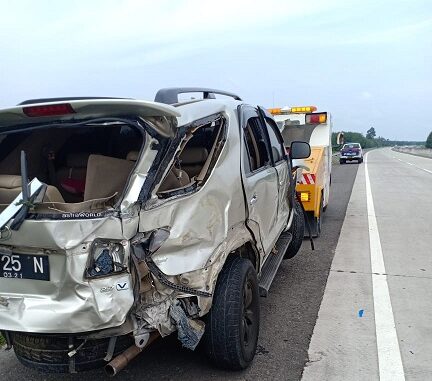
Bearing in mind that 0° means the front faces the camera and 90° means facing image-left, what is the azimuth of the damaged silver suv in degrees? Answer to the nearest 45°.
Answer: approximately 225°

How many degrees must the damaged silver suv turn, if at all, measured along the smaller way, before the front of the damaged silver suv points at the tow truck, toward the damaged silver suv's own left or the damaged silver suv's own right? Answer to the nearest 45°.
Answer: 0° — it already faces it
